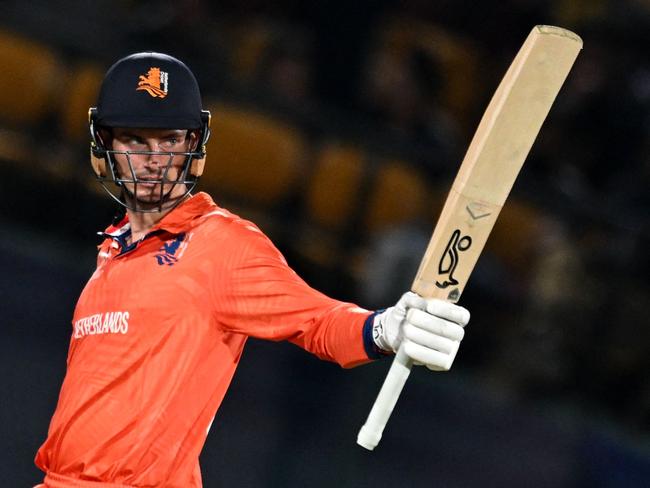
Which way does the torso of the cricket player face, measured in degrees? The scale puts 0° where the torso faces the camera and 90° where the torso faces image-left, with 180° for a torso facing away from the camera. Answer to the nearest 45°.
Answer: approximately 45°
